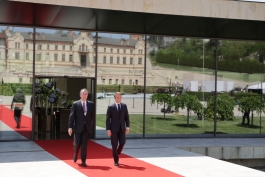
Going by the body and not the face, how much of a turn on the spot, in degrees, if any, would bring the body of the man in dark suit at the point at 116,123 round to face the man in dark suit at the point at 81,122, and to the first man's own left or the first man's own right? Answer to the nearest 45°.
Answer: approximately 90° to the first man's own right

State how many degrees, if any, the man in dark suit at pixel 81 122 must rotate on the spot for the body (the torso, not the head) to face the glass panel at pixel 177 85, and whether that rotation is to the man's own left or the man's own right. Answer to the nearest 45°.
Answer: approximately 135° to the man's own left

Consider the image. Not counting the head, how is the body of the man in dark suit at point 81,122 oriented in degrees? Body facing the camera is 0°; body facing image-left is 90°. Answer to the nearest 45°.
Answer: approximately 0°

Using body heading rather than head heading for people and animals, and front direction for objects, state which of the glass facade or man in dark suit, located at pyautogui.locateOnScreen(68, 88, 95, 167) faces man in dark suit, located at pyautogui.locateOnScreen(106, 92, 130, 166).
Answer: the glass facade

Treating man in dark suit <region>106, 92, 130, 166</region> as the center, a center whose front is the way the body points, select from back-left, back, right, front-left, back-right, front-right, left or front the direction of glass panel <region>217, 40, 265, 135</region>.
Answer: back-left

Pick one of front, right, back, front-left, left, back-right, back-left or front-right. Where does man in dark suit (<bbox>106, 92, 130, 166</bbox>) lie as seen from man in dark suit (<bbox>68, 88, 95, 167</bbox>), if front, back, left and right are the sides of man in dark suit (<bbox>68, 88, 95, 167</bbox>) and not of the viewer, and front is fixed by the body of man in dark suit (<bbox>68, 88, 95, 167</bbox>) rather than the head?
left

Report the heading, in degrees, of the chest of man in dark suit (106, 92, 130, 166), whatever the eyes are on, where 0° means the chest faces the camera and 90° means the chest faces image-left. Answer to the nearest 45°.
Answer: approximately 0°

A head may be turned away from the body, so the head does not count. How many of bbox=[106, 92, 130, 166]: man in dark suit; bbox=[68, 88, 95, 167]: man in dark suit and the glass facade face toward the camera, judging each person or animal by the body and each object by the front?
3

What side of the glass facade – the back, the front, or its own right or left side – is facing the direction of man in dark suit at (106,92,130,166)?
front
